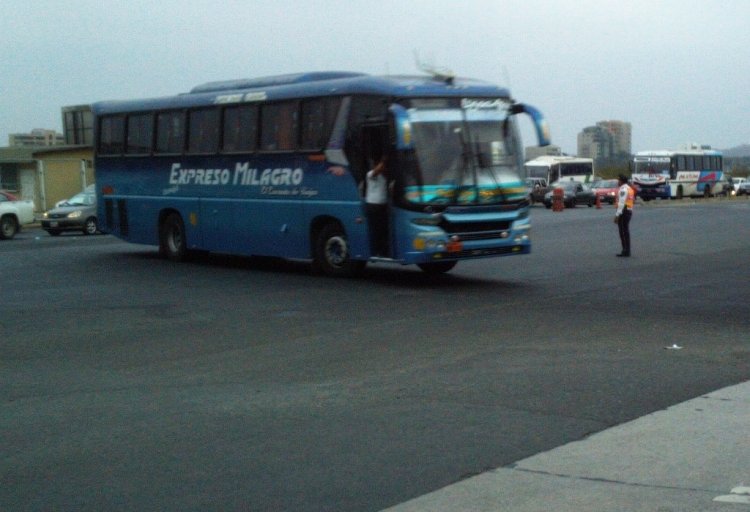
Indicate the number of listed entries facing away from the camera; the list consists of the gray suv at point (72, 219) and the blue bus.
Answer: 0

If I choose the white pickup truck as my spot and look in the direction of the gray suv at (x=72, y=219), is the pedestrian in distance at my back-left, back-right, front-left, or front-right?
front-right

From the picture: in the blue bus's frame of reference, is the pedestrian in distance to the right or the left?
on its left

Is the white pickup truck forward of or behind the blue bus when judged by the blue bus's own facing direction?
behind

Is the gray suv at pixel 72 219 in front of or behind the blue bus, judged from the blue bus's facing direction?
behind

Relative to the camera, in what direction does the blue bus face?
facing the viewer and to the right of the viewer

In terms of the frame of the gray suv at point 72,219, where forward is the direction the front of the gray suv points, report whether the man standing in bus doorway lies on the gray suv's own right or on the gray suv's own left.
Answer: on the gray suv's own left

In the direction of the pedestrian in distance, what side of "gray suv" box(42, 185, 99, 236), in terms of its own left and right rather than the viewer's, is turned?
left

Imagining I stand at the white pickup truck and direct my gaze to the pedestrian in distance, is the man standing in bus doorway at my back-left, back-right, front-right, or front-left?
front-right
